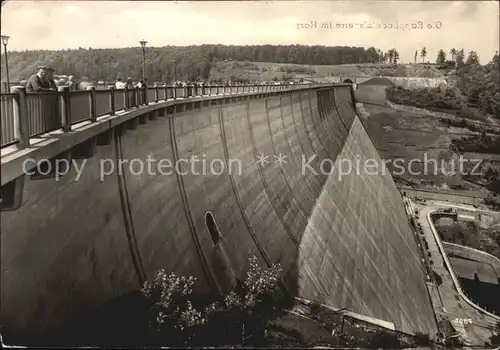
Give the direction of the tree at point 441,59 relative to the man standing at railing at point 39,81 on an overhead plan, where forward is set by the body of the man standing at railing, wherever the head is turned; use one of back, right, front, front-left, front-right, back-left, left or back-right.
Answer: left

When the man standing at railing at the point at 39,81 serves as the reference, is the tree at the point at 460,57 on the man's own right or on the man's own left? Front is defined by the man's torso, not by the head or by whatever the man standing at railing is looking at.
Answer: on the man's own left

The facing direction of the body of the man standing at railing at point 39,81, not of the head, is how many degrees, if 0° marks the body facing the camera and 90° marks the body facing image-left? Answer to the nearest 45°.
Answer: approximately 315°
